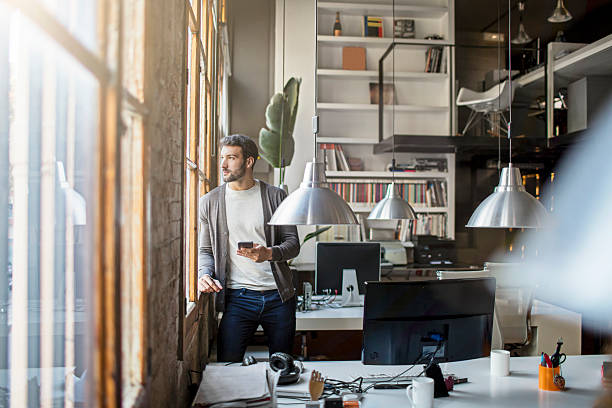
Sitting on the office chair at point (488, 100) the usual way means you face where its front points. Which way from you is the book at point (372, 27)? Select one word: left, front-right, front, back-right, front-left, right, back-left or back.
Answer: front

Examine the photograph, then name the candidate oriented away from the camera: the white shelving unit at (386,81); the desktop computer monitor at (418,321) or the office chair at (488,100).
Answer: the desktop computer monitor

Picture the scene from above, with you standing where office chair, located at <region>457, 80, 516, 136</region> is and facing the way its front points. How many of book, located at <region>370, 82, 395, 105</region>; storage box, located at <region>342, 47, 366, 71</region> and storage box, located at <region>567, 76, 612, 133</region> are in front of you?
2

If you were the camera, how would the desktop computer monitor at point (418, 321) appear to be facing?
facing away from the viewer

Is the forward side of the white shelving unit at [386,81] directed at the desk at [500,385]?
yes

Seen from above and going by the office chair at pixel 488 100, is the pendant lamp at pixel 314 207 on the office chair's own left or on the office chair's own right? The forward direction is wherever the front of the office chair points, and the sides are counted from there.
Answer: on the office chair's own left

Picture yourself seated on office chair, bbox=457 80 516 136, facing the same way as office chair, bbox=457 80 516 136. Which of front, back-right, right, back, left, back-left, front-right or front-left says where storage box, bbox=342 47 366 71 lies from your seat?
front

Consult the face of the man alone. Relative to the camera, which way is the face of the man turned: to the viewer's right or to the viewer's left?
to the viewer's left

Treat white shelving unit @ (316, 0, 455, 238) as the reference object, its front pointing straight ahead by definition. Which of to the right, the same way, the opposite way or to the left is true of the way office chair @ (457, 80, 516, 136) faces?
to the right

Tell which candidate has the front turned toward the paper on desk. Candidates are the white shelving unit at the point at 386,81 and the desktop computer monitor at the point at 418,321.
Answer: the white shelving unit

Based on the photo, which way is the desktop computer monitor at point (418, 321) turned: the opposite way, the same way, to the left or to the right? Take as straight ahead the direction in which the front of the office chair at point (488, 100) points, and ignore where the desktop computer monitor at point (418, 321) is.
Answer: to the right

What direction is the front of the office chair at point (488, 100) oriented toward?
to the viewer's left

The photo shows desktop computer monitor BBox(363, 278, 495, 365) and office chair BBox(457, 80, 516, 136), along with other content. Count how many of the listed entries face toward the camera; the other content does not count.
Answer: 0

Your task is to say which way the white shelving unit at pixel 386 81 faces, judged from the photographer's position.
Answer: facing the viewer

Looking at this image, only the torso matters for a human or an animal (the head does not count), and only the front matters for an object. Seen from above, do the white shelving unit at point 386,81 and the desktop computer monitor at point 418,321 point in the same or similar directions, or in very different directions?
very different directions

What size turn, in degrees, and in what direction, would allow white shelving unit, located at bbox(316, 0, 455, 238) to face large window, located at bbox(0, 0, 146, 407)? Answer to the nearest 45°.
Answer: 0° — it already faces it

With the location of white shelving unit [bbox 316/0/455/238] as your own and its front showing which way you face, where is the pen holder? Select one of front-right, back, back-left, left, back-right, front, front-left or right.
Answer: front

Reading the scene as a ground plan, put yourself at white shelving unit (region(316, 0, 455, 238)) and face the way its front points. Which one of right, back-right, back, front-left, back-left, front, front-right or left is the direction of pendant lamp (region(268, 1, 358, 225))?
front

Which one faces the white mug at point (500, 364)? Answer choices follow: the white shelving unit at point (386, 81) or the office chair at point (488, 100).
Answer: the white shelving unit

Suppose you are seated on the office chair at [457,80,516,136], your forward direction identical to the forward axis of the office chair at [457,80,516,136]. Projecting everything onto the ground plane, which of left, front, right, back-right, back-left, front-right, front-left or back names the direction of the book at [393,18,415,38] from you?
front

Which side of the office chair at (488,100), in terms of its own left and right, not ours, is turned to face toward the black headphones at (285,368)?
left

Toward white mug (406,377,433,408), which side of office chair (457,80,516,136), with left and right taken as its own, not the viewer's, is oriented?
left

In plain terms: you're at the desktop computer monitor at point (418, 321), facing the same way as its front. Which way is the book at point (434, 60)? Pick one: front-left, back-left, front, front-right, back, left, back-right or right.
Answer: front
